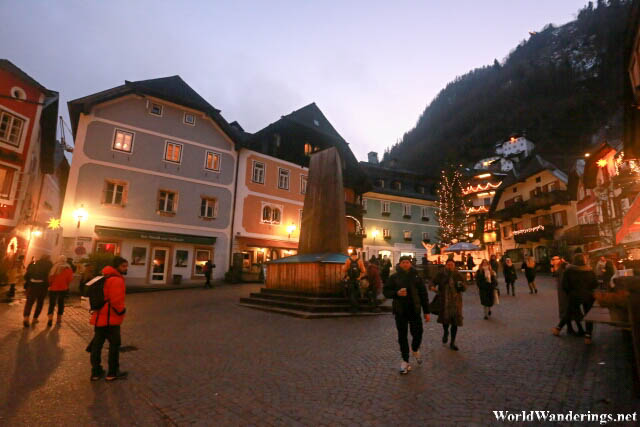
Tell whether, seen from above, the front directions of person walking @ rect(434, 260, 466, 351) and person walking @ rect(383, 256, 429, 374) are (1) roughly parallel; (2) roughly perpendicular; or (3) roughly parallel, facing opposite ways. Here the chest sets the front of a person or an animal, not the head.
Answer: roughly parallel

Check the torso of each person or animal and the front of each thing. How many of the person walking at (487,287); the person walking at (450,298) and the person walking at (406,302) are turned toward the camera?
3

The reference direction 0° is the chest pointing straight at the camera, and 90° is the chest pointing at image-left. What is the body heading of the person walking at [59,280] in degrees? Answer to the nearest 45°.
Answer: approximately 180°

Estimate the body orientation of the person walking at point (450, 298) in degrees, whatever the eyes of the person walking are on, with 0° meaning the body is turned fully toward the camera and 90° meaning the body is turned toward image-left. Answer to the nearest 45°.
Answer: approximately 0°

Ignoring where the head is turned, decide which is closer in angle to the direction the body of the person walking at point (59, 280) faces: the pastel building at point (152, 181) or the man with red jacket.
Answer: the pastel building

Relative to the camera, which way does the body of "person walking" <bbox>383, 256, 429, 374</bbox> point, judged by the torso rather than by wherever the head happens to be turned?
toward the camera

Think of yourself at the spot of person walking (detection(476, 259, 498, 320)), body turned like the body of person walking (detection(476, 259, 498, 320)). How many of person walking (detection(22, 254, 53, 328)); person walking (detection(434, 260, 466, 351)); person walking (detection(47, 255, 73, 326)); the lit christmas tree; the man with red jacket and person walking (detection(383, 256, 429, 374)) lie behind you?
1

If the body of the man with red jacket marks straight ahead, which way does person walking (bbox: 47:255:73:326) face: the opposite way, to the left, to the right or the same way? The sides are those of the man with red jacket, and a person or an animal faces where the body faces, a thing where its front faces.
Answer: to the left

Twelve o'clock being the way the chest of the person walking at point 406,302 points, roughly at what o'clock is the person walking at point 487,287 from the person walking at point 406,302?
the person walking at point 487,287 is roughly at 7 o'clock from the person walking at point 406,302.

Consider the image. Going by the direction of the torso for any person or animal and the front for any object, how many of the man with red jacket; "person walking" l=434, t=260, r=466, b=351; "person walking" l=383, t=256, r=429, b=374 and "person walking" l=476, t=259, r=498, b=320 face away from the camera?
0

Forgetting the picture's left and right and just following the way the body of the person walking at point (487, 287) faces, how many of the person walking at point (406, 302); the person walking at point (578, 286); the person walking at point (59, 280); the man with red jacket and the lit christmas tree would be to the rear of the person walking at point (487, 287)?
1

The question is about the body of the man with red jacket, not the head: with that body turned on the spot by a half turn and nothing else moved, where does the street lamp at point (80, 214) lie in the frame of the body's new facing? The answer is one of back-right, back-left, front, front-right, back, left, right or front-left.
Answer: right

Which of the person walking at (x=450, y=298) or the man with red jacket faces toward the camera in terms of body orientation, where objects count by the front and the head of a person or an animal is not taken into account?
the person walking

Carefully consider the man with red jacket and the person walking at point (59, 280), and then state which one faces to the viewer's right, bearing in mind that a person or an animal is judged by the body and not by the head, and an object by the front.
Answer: the man with red jacket

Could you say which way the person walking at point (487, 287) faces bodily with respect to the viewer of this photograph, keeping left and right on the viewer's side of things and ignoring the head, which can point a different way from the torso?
facing the viewer

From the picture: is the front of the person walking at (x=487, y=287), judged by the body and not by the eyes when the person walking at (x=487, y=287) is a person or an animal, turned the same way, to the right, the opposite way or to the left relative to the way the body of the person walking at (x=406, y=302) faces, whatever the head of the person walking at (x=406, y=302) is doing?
the same way

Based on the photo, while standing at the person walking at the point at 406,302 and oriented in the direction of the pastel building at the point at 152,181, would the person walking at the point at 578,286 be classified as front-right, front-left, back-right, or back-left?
back-right
